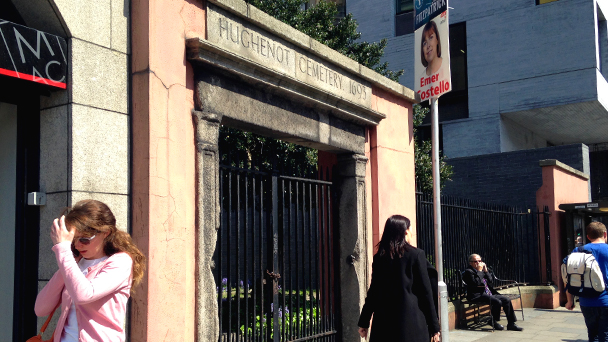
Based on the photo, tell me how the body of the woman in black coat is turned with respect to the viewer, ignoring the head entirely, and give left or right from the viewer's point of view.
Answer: facing away from the viewer

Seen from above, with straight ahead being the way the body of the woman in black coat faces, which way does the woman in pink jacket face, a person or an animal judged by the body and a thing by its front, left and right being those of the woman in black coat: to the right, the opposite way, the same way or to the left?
the opposite way

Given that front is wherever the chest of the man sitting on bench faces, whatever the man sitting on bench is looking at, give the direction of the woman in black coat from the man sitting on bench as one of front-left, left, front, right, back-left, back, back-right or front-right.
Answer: front-right

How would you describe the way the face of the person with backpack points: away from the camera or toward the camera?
away from the camera

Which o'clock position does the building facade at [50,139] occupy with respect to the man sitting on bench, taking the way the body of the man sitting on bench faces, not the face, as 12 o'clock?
The building facade is roughly at 2 o'clock from the man sitting on bench.

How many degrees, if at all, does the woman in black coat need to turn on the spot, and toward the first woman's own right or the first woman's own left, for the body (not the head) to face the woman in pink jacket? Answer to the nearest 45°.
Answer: approximately 135° to the first woman's own left

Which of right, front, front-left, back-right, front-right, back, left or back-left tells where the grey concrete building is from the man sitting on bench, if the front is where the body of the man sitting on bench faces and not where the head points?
back-left

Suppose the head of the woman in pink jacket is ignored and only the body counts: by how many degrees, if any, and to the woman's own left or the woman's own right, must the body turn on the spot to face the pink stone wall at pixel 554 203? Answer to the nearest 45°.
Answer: approximately 180°

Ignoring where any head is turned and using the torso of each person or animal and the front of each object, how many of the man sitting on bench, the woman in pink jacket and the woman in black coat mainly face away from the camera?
1

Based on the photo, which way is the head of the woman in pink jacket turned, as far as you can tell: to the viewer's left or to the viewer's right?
to the viewer's left

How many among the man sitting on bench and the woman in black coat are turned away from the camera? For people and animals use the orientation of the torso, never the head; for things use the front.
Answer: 1

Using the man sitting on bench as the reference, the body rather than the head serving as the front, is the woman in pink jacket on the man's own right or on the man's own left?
on the man's own right

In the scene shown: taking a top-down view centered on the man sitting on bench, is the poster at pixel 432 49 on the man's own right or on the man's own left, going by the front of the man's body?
on the man's own right

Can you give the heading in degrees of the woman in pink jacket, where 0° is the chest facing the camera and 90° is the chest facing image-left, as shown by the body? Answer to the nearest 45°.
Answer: approximately 45°

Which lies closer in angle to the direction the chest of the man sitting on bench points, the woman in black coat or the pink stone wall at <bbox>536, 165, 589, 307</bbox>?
the woman in black coat
